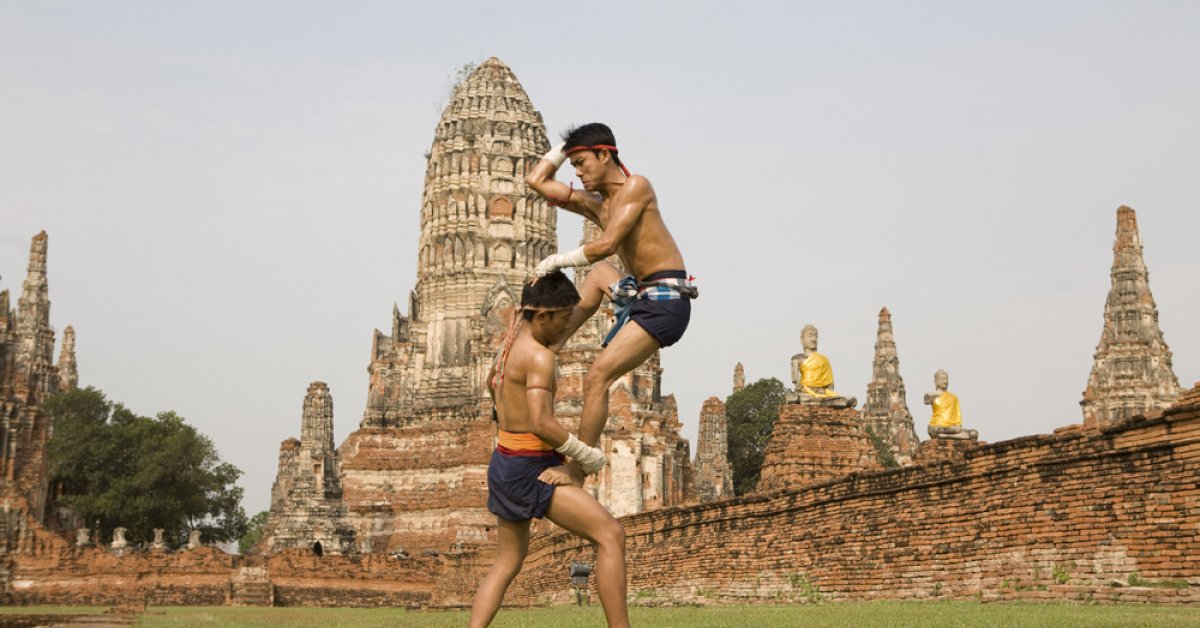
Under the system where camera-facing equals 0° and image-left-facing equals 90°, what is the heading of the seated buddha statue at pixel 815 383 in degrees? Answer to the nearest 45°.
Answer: approximately 315°

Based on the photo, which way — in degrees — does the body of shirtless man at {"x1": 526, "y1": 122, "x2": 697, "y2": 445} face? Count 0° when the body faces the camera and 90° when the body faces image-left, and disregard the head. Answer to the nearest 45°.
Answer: approximately 90°

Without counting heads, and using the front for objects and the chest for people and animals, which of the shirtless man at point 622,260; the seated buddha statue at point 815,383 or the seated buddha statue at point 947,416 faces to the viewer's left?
the shirtless man

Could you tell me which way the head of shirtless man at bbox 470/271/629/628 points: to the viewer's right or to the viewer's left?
to the viewer's right

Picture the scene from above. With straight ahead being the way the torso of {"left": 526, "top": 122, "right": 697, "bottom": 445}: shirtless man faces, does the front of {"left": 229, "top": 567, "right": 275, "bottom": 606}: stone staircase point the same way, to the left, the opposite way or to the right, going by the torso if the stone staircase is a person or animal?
to the left

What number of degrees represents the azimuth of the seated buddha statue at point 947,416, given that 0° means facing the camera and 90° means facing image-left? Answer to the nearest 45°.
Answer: approximately 315°

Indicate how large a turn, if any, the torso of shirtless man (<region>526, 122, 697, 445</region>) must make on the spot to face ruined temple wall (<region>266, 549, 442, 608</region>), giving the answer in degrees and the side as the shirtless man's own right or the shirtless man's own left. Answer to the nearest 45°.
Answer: approximately 90° to the shirtless man's own right
